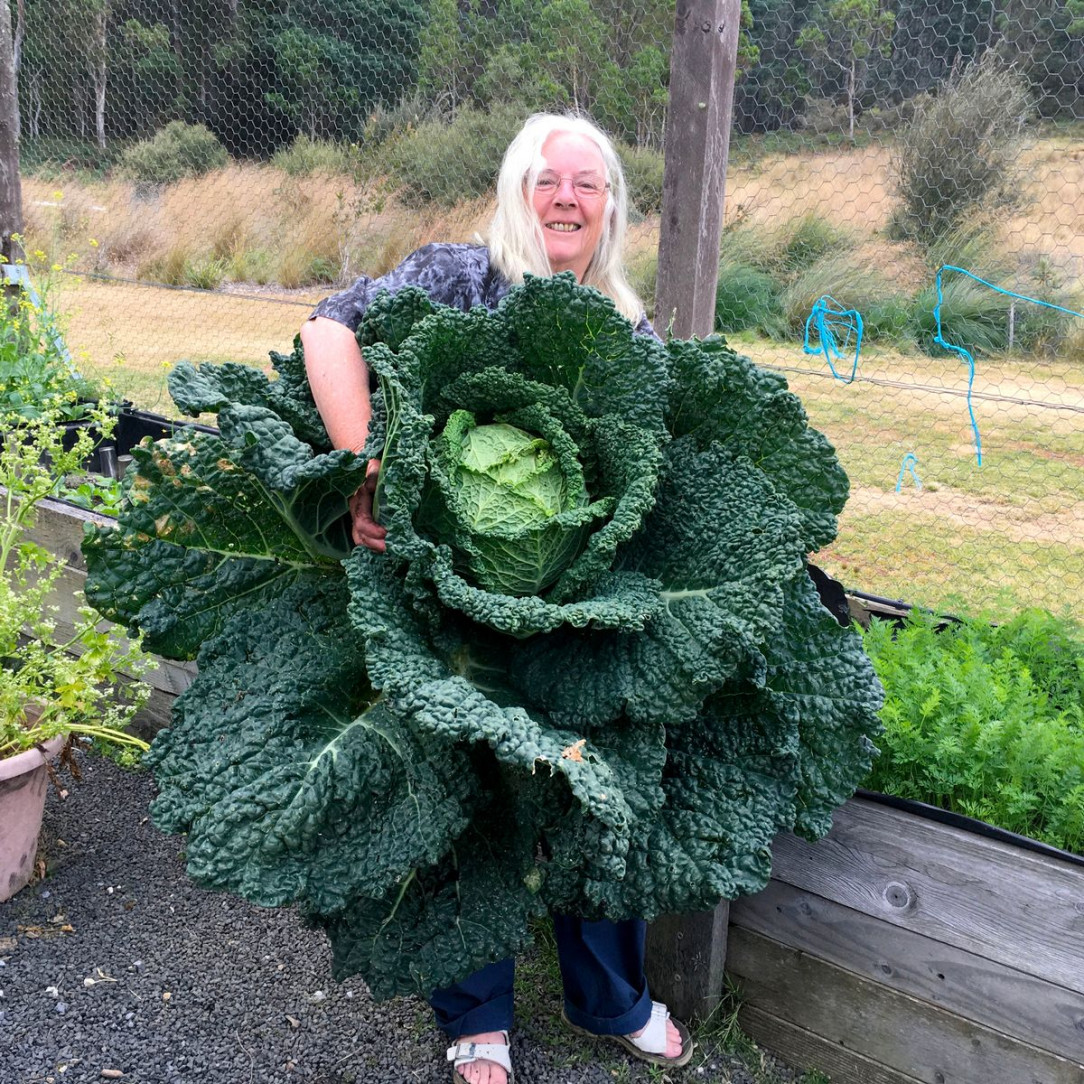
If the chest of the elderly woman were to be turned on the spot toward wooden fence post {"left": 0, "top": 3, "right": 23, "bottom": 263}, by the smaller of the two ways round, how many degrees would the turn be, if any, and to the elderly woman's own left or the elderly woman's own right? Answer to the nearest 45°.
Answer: approximately 135° to the elderly woman's own right

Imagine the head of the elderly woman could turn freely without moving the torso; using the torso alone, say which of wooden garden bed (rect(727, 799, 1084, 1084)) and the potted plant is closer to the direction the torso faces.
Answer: the wooden garden bed

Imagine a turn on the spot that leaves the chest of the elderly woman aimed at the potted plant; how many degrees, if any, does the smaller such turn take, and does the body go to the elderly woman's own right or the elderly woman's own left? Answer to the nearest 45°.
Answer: approximately 90° to the elderly woman's own right

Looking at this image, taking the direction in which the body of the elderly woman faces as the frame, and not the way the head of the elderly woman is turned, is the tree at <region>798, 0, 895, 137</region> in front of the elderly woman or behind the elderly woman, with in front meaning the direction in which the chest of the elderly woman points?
behind

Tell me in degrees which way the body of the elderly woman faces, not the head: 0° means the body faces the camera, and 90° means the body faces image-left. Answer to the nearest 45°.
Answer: approximately 0°

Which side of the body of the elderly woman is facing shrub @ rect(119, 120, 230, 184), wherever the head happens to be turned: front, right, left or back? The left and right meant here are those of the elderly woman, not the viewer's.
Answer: back

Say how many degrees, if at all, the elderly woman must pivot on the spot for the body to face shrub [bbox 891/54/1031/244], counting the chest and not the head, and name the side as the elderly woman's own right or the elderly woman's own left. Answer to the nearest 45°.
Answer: approximately 135° to the elderly woman's own left

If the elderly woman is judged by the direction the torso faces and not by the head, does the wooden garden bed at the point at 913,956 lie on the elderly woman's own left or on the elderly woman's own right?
on the elderly woman's own left
